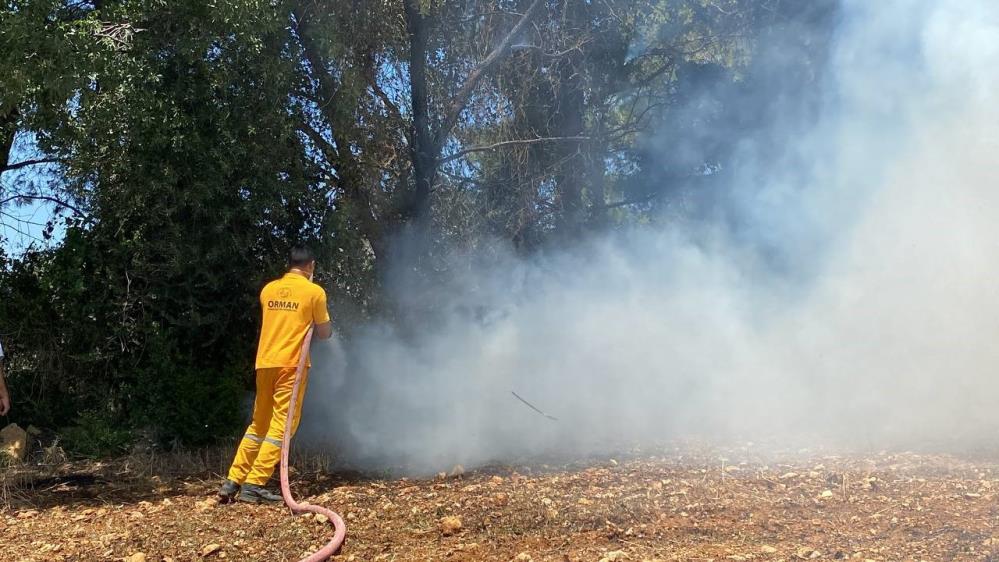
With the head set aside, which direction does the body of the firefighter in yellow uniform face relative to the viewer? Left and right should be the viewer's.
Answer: facing away from the viewer and to the right of the viewer

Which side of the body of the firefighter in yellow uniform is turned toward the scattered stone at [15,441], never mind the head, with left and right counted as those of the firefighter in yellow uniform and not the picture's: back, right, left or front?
left

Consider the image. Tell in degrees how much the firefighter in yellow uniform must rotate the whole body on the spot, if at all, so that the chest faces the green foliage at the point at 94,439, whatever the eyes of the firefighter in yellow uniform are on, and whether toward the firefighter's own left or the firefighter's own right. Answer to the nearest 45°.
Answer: approximately 90° to the firefighter's own left

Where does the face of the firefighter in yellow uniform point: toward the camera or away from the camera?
away from the camera

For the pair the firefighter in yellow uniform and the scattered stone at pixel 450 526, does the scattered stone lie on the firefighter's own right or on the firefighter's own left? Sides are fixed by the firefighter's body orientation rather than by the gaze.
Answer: on the firefighter's own right
